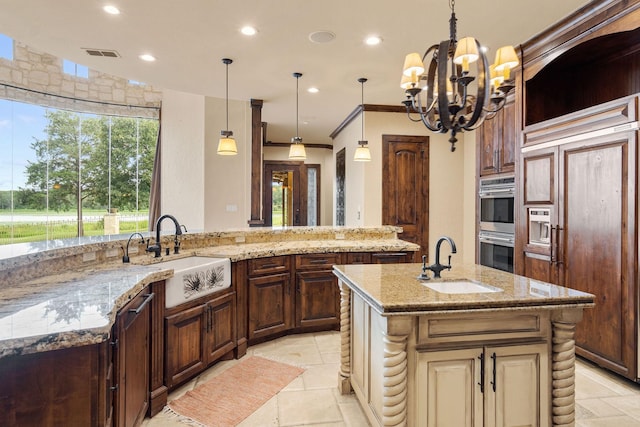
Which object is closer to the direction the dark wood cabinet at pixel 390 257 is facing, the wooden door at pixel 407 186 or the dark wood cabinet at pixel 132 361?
the dark wood cabinet

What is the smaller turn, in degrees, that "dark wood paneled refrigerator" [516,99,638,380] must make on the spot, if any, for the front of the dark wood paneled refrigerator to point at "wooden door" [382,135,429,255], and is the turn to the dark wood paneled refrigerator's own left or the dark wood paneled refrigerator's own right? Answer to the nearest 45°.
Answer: approximately 90° to the dark wood paneled refrigerator's own right

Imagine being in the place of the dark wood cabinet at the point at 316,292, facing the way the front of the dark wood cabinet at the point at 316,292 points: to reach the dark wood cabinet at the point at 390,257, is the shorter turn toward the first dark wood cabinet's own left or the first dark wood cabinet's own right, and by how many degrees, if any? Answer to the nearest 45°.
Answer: approximately 90° to the first dark wood cabinet's own left

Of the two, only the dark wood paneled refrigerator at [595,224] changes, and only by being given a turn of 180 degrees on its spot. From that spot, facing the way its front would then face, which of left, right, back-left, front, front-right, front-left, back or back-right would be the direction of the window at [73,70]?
back-left

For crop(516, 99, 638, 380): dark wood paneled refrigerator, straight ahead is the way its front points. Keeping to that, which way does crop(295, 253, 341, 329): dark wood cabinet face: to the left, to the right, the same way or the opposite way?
to the left

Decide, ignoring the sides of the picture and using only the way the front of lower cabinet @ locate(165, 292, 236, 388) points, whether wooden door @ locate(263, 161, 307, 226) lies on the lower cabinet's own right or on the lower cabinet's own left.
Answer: on the lower cabinet's own left

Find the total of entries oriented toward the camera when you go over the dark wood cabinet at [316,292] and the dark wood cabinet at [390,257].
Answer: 2

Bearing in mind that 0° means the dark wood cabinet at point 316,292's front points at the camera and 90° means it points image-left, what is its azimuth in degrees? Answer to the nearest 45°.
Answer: approximately 0°

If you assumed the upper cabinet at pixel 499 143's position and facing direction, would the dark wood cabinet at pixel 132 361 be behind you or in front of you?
in front

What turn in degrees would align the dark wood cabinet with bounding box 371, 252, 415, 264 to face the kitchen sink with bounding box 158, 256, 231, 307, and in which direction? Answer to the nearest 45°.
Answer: approximately 45° to its right

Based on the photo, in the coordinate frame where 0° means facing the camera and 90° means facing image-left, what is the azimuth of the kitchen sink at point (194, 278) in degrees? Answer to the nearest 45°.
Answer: approximately 315°
